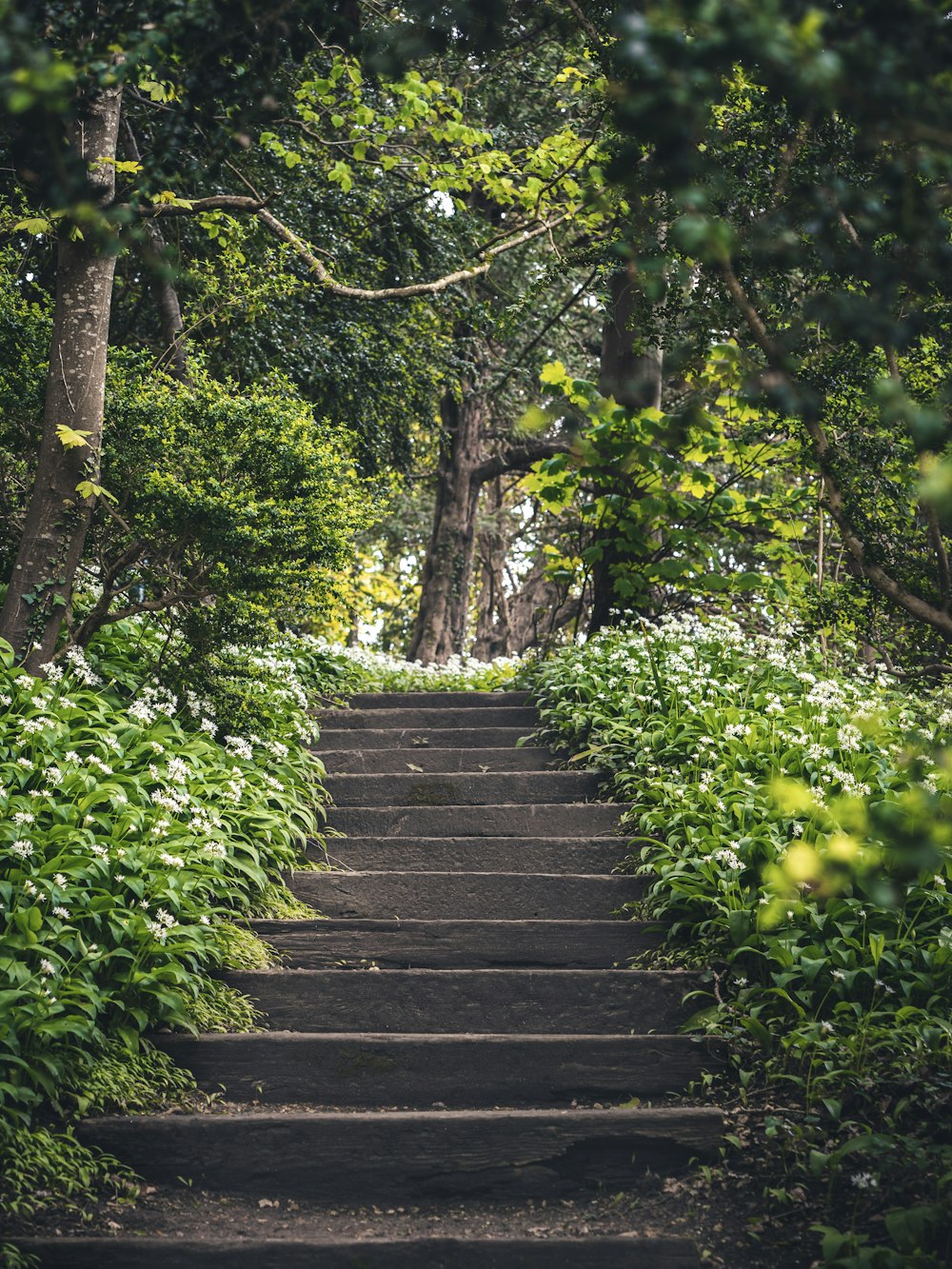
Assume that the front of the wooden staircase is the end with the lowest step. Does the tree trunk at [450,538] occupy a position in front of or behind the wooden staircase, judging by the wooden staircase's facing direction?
behind

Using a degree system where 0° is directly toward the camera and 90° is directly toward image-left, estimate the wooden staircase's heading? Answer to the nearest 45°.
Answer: approximately 0°

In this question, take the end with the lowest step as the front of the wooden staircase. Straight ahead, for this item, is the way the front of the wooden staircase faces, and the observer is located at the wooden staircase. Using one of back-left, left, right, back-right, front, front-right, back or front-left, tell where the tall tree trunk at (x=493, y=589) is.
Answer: back

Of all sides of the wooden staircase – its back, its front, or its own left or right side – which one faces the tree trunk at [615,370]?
back
